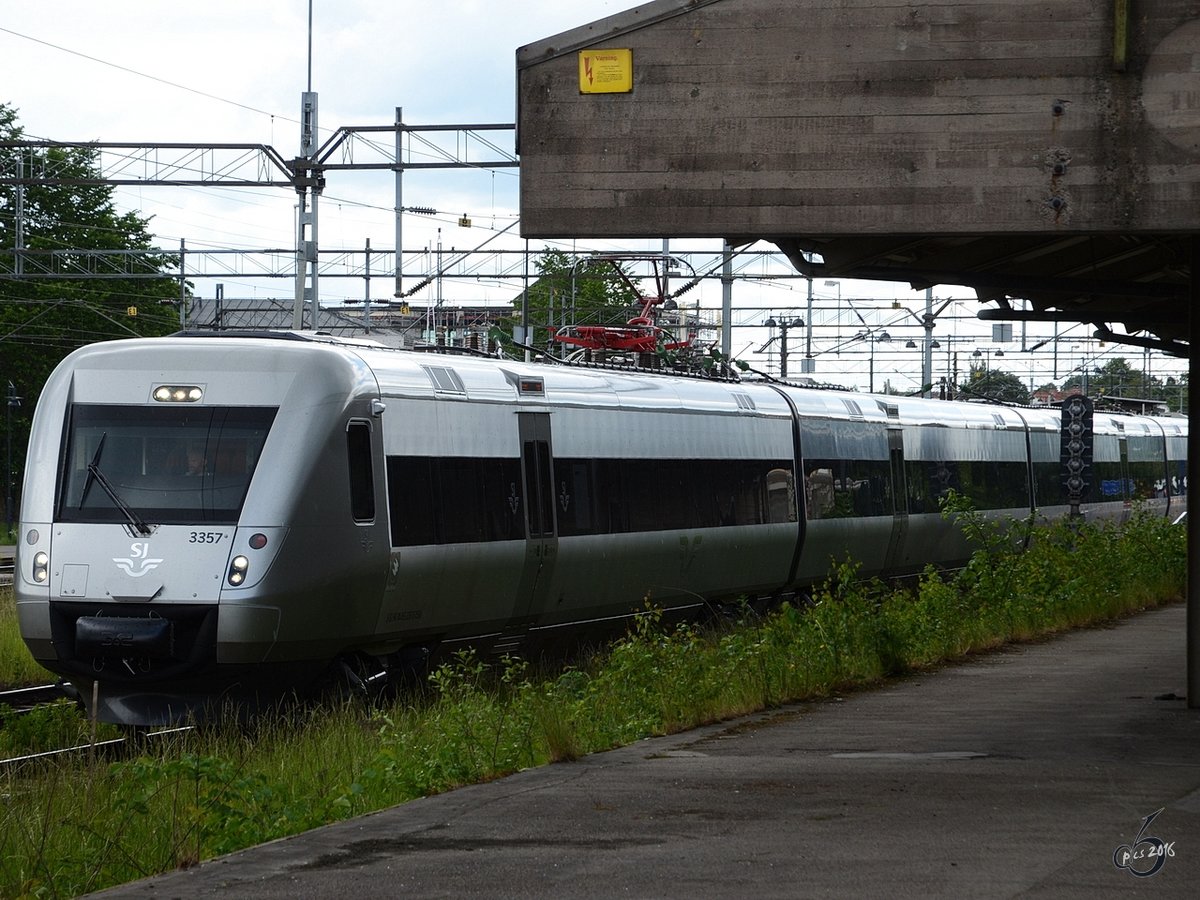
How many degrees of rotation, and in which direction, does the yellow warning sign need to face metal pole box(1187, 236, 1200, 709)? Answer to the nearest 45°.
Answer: approximately 135° to its left

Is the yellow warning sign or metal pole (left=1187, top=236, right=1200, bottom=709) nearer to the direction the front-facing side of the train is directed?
the yellow warning sign

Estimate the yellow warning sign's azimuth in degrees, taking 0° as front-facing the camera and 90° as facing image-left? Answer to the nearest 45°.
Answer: approximately 0°

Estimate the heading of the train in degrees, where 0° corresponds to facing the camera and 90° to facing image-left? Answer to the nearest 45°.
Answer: approximately 45°
